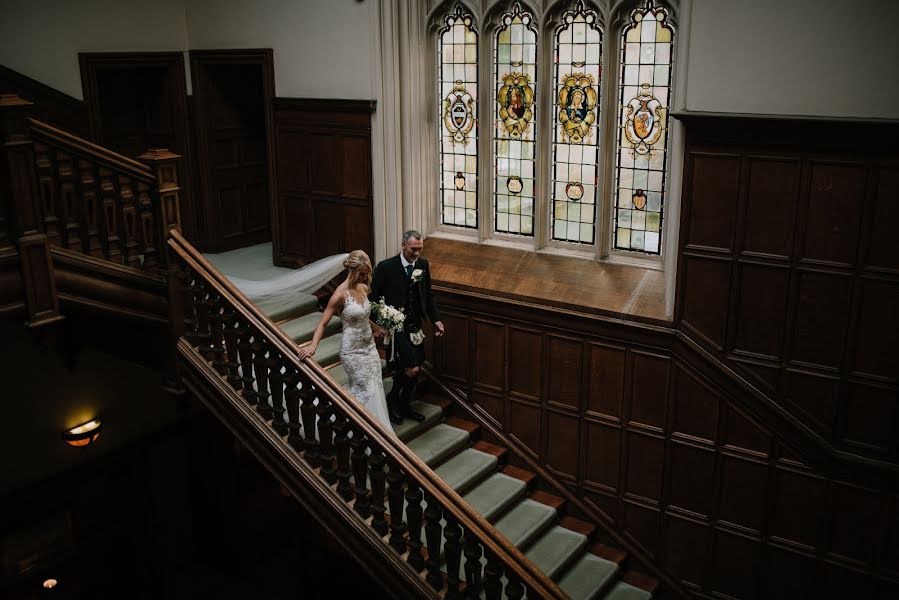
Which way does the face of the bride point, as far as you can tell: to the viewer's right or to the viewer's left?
to the viewer's right

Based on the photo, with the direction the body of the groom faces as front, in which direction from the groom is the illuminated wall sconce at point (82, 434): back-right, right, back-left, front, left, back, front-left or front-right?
back-right

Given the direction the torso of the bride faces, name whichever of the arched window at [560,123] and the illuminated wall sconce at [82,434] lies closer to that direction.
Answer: the arched window

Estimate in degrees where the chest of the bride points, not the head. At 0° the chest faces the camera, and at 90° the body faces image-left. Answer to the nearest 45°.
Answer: approximately 315°

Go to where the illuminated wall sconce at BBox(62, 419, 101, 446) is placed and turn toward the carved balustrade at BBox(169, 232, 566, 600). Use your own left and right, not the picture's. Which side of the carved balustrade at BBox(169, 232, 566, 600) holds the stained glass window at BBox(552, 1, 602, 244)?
left

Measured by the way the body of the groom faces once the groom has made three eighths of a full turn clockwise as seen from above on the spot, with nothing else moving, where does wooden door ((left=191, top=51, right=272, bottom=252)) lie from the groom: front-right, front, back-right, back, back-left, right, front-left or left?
front-right

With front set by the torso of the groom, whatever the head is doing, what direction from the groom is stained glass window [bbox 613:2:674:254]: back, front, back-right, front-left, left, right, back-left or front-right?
front-left

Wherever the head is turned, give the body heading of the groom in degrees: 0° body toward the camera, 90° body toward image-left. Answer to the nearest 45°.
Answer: approximately 315°

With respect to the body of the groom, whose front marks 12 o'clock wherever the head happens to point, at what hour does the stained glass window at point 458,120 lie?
The stained glass window is roughly at 8 o'clock from the groom.

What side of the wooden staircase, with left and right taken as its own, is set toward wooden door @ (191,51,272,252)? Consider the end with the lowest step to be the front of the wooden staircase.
back
